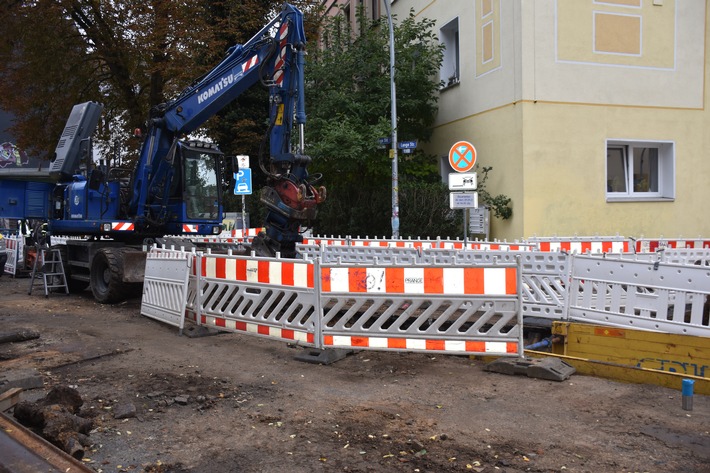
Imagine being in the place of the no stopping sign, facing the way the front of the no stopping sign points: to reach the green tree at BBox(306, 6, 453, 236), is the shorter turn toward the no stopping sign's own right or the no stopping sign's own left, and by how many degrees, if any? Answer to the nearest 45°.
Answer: approximately 135° to the no stopping sign's own right

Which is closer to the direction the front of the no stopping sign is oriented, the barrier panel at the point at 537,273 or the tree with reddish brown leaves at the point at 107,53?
the barrier panel

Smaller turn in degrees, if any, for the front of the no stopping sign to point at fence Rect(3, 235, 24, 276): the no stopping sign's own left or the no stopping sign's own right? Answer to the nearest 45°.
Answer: approximately 90° to the no stopping sign's own right

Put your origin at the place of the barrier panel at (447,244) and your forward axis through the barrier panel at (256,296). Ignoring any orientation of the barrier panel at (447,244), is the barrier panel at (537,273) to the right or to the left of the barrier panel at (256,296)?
left

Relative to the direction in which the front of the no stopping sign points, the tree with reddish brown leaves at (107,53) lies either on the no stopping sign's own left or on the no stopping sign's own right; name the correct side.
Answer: on the no stopping sign's own right

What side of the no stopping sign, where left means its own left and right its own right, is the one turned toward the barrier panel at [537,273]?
front

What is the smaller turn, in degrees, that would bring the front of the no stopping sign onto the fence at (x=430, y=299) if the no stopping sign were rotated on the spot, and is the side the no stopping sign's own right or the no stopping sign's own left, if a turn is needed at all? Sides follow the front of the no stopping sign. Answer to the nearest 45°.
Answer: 0° — it already faces it

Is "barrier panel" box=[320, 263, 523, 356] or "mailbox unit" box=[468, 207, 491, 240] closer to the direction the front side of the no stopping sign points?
the barrier panel

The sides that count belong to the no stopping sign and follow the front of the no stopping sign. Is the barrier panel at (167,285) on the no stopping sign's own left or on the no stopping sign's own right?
on the no stopping sign's own right

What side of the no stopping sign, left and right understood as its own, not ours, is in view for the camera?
front

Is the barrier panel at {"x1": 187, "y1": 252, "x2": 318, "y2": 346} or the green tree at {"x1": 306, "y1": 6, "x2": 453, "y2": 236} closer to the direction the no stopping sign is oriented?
the barrier panel

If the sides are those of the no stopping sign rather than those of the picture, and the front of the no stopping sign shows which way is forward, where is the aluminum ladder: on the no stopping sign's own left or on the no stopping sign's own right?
on the no stopping sign's own right

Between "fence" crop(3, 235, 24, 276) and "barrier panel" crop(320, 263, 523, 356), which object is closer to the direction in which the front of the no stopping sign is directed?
the barrier panel

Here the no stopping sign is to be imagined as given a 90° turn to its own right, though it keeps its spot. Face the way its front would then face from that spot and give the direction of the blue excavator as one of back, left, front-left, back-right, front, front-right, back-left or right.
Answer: front

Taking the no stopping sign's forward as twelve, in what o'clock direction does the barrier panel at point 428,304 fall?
The barrier panel is roughly at 12 o'clock from the no stopping sign.
